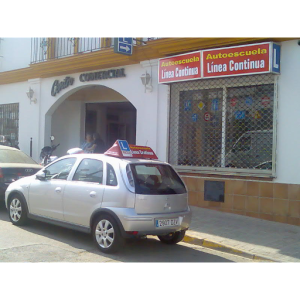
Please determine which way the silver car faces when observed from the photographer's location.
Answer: facing away from the viewer and to the left of the viewer

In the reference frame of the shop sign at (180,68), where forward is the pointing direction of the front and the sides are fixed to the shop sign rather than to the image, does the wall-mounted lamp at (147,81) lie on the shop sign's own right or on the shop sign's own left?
on the shop sign's own right

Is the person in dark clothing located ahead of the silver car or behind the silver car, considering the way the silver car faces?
ahead

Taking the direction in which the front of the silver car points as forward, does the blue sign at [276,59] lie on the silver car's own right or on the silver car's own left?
on the silver car's own right

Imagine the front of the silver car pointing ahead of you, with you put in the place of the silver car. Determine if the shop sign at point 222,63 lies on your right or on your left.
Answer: on your right

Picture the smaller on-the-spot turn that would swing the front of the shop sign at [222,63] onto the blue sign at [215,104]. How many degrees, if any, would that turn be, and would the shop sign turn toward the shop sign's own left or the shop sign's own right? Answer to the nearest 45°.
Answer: approximately 135° to the shop sign's own right

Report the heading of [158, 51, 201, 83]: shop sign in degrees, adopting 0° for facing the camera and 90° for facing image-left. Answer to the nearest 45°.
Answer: approximately 45°

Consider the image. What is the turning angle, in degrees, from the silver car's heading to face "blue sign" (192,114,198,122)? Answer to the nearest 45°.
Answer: approximately 90° to its right

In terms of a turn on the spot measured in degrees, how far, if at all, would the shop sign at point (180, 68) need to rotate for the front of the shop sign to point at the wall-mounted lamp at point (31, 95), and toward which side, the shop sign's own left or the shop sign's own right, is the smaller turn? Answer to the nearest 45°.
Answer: approximately 90° to the shop sign's own right

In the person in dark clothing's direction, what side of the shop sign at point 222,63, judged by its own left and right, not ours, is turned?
right

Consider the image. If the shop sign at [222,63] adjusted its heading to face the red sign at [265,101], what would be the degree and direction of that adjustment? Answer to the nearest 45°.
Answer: approximately 135° to its left

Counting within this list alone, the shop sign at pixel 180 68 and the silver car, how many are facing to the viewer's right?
0

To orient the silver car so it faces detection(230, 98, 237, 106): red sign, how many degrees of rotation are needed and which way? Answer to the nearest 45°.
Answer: approximately 90° to its right

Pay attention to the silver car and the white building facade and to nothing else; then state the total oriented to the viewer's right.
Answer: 0
